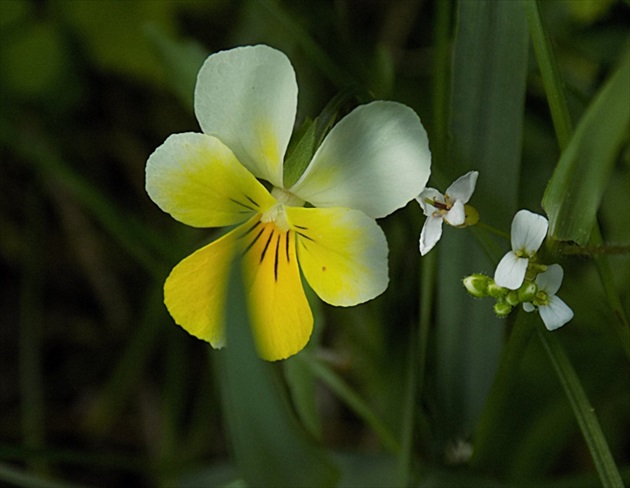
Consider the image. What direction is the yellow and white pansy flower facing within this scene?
toward the camera

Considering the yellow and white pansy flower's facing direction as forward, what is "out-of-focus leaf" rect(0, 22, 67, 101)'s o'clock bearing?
The out-of-focus leaf is roughly at 5 o'clock from the yellow and white pansy flower.
